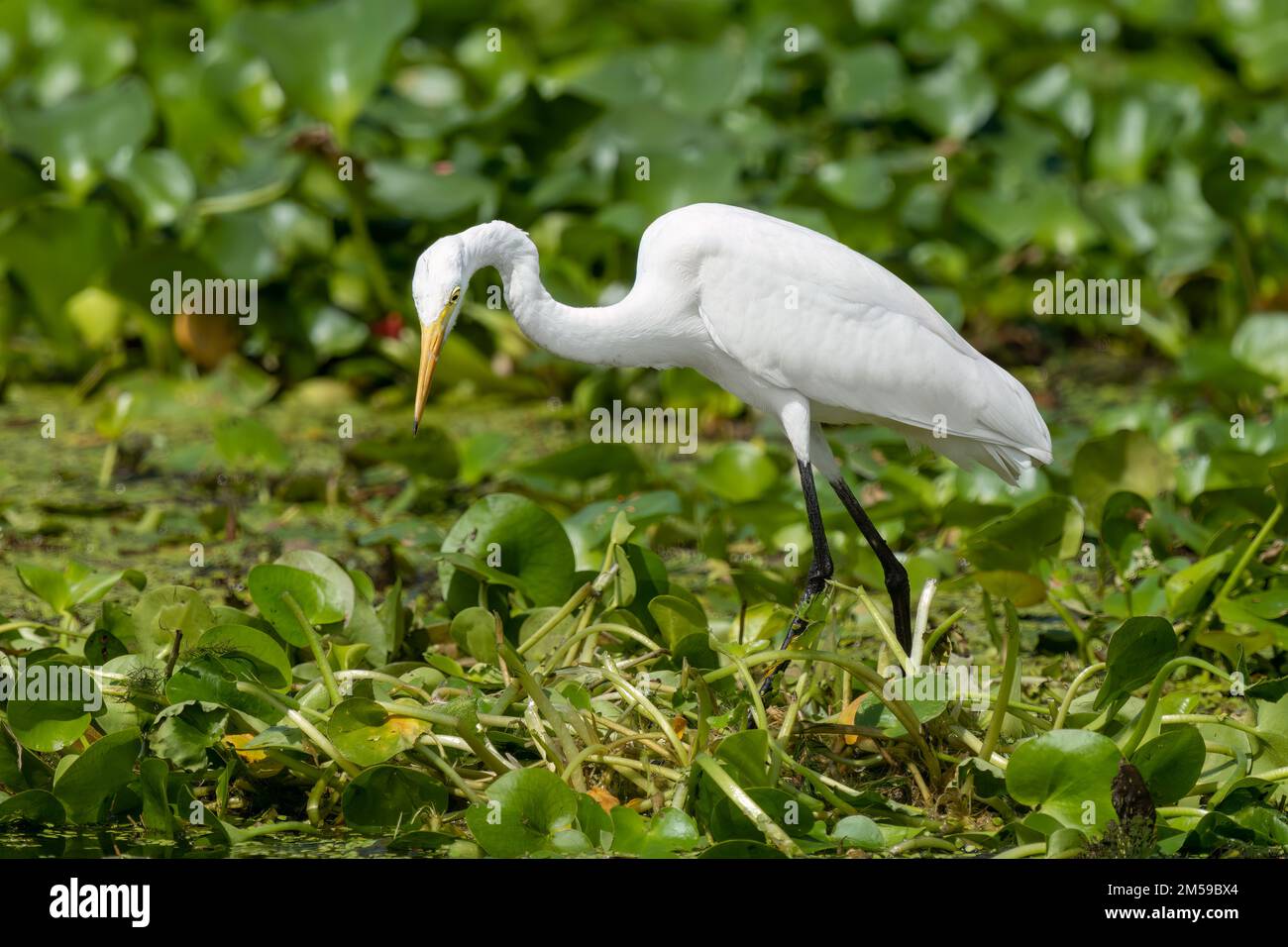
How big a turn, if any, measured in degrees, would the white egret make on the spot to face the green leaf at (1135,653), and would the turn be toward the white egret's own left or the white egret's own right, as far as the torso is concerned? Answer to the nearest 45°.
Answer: approximately 135° to the white egret's own left

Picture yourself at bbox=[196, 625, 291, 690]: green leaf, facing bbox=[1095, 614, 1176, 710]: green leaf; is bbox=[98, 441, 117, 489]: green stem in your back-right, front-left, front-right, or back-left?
back-left

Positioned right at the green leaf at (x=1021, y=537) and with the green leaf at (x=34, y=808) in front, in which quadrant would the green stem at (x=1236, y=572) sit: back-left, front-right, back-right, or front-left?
back-left

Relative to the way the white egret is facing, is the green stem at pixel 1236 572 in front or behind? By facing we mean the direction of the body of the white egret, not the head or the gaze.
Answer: behind

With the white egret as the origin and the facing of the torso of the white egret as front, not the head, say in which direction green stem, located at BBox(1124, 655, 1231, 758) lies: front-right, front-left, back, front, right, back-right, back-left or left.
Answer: back-left

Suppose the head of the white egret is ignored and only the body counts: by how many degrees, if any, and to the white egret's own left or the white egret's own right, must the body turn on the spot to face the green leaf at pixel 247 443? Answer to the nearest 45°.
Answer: approximately 45° to the white egret's own right

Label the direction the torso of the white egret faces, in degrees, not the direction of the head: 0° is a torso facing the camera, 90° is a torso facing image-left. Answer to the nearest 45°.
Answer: approximately 90°
